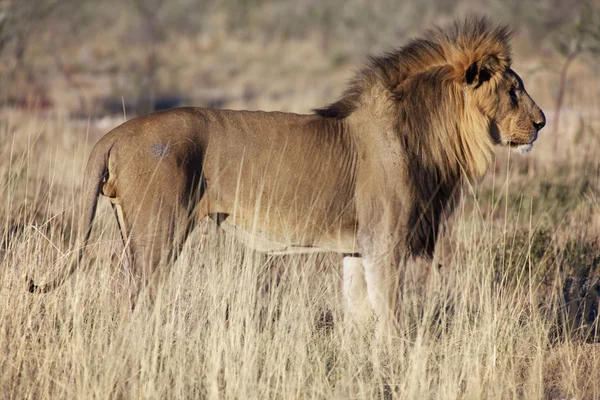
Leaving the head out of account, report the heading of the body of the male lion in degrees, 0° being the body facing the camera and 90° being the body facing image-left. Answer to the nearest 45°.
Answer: approximately 270°

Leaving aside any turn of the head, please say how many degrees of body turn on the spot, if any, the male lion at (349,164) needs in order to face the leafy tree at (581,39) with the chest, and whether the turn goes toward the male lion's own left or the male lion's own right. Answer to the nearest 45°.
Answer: approximately 45° to the male lion's own left
